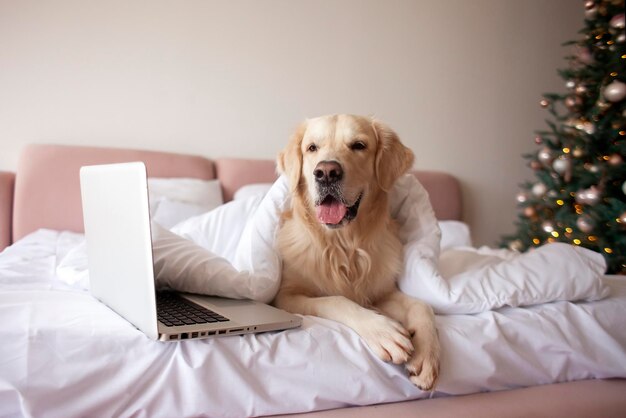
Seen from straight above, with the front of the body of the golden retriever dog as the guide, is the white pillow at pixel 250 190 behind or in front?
behind

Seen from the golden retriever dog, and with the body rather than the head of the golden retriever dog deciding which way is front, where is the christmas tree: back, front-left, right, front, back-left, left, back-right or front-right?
back-left

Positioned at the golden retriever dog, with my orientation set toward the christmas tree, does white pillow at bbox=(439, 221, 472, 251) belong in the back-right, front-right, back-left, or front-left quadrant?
front-left

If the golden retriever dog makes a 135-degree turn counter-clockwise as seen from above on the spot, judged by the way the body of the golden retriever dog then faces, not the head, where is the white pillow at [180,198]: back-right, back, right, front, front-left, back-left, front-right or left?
left

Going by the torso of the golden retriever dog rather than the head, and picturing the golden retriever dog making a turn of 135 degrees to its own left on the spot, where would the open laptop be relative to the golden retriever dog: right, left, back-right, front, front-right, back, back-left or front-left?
back

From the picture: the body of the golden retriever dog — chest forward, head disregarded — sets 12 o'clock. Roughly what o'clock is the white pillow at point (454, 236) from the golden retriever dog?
The white pillow is roughly at 7 o'clock from the golden retriever dog.

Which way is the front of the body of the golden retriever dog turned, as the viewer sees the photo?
toward the camera
